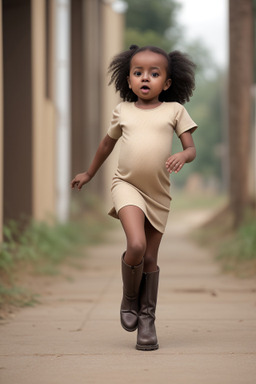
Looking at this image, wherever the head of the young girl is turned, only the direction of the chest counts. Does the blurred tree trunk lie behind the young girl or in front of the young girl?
behind

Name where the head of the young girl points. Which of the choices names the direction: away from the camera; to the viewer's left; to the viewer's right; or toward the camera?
toward the camera

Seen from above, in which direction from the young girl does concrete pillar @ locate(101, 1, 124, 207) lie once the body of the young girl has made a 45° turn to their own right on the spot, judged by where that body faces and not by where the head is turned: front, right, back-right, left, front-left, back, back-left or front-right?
back-right

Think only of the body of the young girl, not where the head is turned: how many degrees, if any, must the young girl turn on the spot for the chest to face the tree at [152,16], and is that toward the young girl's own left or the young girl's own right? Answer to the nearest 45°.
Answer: approximately 180°

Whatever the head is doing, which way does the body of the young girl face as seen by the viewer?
toward the camera

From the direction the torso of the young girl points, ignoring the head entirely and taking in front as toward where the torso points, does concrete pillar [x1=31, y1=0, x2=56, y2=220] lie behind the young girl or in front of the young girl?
behind
